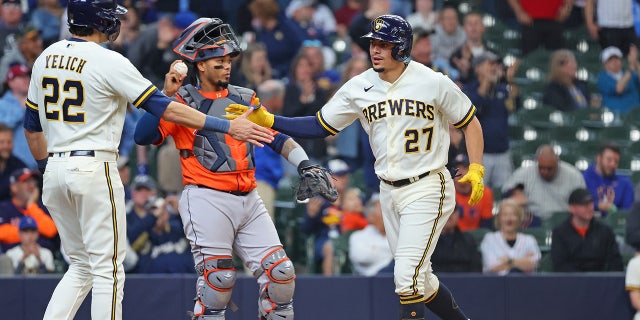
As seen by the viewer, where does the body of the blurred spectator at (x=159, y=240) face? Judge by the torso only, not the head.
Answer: toward the camera

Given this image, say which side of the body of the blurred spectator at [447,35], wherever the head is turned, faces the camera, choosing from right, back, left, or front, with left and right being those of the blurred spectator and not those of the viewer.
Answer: front

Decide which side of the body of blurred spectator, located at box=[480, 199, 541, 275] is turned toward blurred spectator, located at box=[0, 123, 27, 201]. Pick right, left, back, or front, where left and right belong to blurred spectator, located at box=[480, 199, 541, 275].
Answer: right

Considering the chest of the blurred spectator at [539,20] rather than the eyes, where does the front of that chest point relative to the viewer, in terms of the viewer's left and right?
facing the viewer

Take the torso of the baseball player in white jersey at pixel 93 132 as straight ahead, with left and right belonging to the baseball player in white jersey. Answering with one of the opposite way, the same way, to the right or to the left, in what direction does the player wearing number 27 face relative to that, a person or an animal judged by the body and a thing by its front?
the opposite way

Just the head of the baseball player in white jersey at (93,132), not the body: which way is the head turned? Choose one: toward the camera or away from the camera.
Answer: away from the camera

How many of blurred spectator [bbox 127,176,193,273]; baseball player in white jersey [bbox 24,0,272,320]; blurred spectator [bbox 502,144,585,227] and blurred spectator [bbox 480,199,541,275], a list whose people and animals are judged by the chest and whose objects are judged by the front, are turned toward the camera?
3

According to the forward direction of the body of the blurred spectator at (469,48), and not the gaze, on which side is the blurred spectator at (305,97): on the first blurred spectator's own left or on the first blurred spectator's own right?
on the first blurred spectator's own right

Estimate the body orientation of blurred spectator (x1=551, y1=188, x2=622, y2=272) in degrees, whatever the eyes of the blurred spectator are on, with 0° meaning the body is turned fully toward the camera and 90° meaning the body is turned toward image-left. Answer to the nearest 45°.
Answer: approximately 0°

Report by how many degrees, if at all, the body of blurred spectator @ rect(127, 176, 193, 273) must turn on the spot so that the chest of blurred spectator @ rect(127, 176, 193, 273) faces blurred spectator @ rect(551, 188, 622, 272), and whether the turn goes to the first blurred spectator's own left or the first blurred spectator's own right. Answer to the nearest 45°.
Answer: approximately 90° to the first blurred spectator's own left

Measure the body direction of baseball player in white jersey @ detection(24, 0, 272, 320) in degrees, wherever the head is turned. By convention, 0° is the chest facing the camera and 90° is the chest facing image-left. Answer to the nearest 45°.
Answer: approximately 225°

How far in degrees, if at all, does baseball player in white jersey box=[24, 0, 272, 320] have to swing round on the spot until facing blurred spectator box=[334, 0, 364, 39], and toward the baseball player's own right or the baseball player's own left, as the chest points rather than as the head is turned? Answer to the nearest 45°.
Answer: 0° — they already face them
